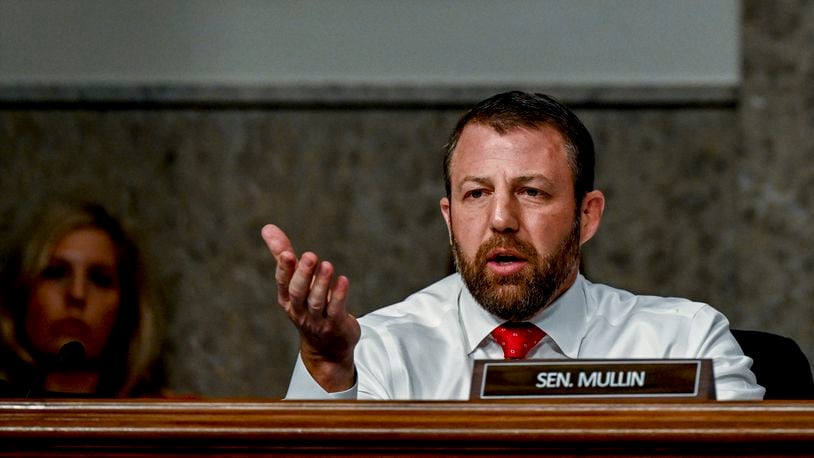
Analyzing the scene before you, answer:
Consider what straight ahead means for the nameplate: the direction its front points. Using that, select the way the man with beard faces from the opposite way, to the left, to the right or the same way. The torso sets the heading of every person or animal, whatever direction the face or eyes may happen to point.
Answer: the same way

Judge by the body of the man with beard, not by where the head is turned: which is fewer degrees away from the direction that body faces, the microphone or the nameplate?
the nameplate

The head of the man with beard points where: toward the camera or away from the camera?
toward the camera

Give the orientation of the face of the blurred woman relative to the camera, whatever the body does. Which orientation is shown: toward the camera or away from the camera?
toward the camera

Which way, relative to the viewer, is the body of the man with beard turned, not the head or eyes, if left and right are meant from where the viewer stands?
facing the viewer

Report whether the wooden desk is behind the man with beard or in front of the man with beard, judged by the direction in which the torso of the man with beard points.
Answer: in front

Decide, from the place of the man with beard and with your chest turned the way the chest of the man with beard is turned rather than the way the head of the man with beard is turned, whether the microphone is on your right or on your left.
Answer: on your right

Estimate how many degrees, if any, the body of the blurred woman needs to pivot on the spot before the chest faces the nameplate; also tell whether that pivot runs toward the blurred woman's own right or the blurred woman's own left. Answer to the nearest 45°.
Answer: approximately 45° to the blurred woman's own left

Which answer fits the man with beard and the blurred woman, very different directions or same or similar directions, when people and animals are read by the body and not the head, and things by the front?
same or similar directions

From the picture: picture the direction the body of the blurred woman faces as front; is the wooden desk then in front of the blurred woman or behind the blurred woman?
in front

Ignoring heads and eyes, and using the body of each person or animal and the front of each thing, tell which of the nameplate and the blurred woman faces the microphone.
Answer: the blurred woman
